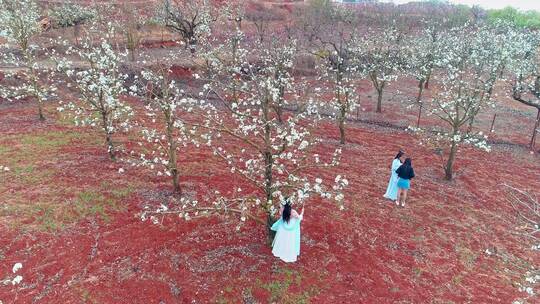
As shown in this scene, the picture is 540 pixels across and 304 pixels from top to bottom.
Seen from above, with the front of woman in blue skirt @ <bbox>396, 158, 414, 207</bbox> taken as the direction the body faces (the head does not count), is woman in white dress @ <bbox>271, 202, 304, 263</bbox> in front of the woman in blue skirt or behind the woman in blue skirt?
behind

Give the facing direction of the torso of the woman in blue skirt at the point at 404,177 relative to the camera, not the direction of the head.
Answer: away from the camera

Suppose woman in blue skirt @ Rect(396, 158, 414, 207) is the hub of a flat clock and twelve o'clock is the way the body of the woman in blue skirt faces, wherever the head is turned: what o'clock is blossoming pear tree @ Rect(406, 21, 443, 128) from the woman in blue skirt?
The blossoming pear tree is roughly at 12 o'clock from the woman in blue skirt.

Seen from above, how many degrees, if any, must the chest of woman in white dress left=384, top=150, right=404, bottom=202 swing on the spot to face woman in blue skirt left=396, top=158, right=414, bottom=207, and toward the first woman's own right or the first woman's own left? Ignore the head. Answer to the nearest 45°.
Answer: approximately 45° to the first woman's own right
